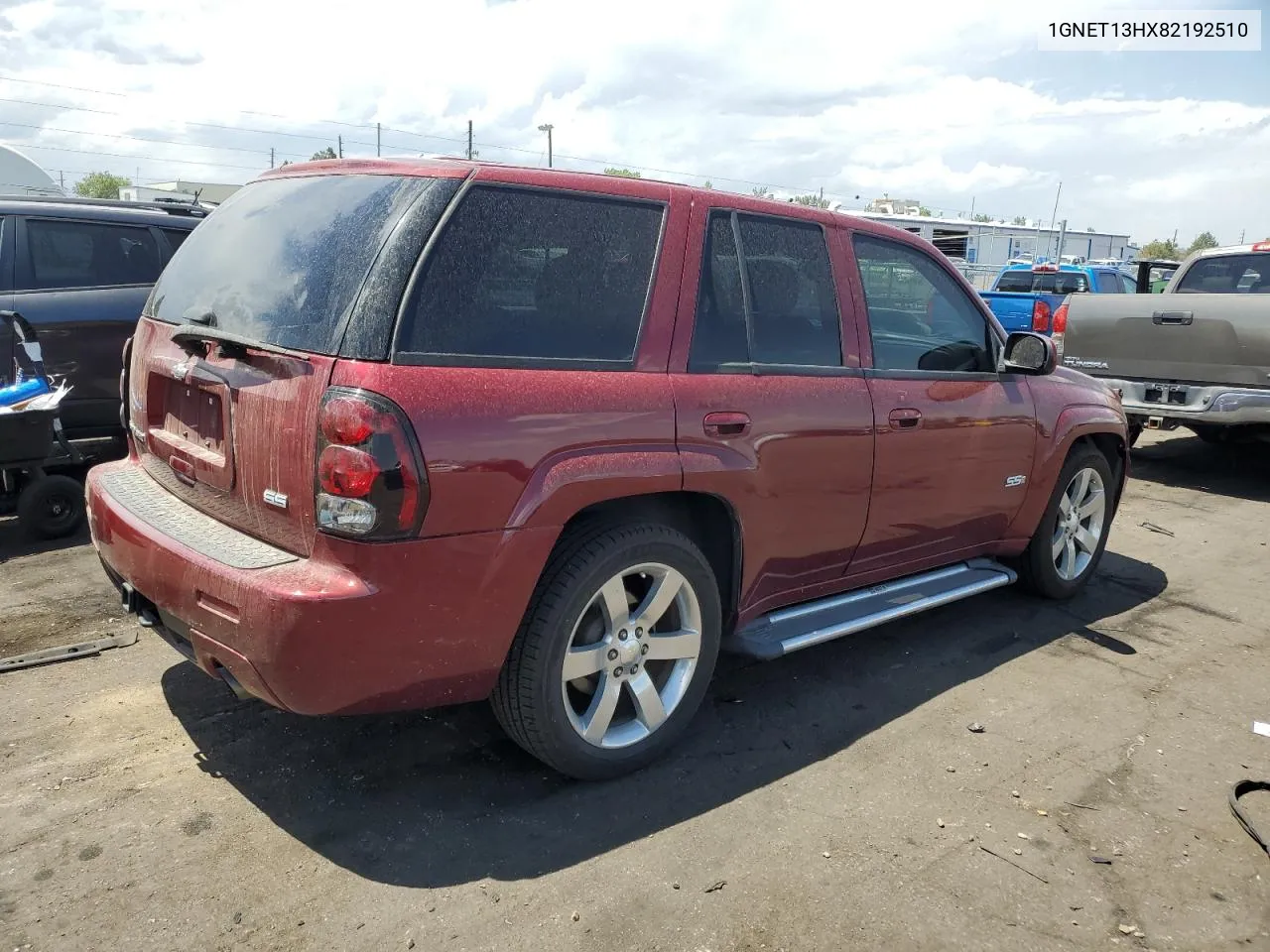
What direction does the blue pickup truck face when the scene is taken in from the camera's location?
facing away from the viewer and to the right of the viewer

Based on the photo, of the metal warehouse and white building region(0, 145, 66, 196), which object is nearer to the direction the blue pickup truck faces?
the metal warehouse

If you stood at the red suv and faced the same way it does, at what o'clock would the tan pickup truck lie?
The tan pickup truck is roughly at 12 o'clock from the red suv.

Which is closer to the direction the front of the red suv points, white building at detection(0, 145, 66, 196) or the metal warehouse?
the metal warehouse

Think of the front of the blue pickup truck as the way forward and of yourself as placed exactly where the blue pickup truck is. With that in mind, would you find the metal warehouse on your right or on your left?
on your left

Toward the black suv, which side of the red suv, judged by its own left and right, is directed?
left

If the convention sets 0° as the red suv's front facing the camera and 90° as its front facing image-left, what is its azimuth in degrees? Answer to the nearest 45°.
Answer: approximately 225°
